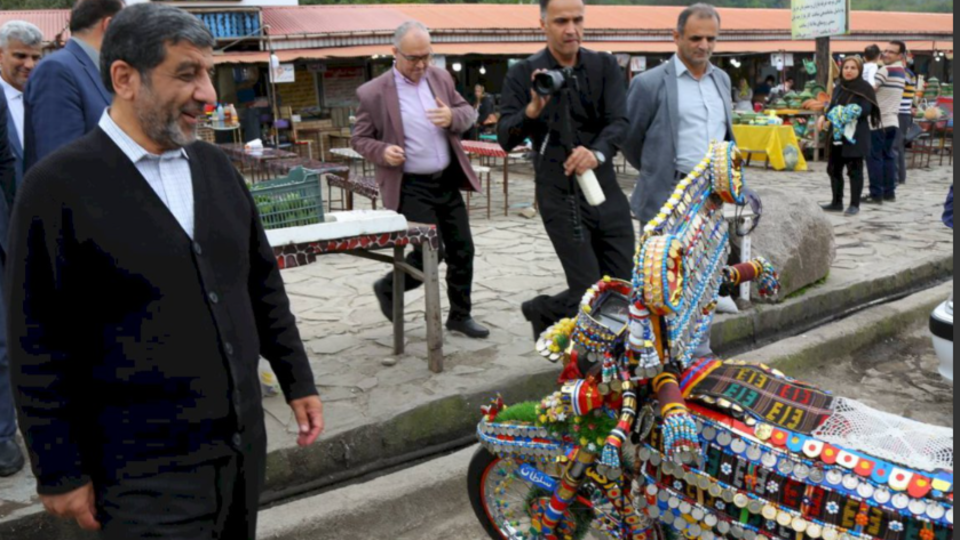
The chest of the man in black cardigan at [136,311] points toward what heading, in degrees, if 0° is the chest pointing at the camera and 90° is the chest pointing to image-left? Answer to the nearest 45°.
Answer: approximately 315°

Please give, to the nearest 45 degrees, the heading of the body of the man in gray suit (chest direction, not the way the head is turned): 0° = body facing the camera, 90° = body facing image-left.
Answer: approximately 315°

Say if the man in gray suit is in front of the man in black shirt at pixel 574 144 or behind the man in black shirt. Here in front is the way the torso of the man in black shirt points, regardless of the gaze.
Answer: behind

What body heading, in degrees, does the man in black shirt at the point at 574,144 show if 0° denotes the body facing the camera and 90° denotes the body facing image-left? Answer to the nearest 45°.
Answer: approximately 0°

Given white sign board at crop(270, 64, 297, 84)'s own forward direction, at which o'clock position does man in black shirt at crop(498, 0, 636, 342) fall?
The man in black shirt is roughly at 12 o'clock from the white sign board.

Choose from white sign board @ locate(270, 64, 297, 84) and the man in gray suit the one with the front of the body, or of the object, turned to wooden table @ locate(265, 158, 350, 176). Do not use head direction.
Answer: the white sign board

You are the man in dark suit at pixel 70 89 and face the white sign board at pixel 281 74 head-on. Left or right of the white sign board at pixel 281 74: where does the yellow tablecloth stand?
right

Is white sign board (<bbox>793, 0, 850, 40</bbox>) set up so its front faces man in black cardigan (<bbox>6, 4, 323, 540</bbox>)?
yes

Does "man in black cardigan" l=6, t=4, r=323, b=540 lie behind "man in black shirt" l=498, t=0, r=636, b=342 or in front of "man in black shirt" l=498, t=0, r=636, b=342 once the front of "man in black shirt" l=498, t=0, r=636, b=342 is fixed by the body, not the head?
in front
